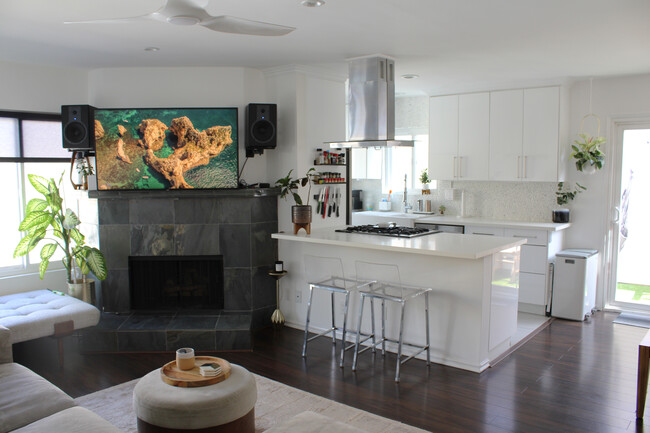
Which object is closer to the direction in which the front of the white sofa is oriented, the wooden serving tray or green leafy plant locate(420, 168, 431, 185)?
the green leafy plant

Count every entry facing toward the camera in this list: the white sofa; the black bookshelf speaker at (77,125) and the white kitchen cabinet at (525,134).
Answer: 2

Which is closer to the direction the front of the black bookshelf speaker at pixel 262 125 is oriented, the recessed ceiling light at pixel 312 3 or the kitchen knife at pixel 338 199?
the recessed ceiling light

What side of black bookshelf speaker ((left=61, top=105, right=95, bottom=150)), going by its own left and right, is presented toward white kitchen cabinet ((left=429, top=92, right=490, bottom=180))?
left

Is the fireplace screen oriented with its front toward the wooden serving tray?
yes

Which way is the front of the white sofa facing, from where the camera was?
facing away from the viewer and to the right of the viewer

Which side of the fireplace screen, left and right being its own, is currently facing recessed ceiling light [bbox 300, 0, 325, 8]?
front

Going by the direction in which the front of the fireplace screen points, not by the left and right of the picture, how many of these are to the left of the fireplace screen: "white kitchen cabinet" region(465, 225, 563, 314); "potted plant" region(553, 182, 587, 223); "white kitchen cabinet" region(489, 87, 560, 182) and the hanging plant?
4

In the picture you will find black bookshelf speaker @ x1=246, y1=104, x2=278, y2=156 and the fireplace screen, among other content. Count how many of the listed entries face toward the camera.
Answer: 2
